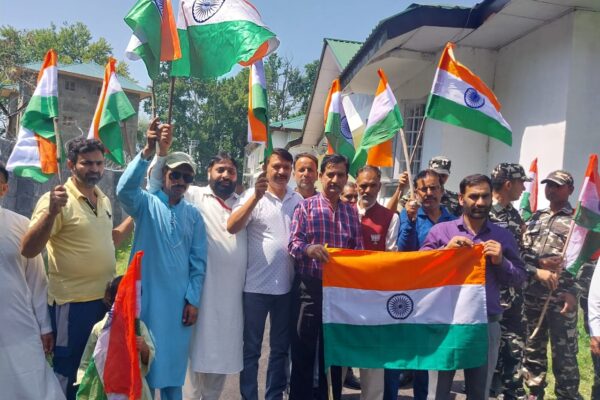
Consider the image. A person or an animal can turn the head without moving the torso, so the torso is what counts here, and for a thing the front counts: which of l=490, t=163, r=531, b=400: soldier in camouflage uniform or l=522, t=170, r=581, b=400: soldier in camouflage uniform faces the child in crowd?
l=522, t=170, r=581, b=400: soldier in camouflage uniform

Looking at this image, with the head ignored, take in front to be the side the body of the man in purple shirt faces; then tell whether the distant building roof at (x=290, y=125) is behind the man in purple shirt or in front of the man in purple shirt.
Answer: behind

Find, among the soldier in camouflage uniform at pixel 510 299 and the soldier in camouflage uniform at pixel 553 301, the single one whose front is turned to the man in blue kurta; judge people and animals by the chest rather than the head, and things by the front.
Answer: the soldier in camouflage uniform at pixel 553 301

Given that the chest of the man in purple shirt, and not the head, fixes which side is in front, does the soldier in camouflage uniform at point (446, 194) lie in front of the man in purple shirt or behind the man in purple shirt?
behind

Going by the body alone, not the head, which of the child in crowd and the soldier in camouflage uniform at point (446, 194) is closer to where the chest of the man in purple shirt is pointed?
the child in crowd
